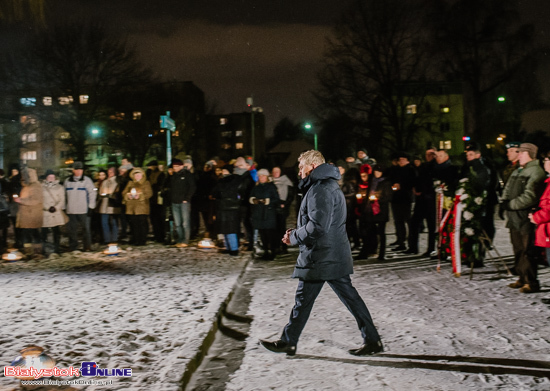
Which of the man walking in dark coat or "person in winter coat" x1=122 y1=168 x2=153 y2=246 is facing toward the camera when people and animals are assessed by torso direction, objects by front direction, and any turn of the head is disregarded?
the person in winter coat

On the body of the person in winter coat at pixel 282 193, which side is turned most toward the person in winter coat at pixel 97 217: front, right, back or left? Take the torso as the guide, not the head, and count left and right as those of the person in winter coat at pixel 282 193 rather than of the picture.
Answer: right

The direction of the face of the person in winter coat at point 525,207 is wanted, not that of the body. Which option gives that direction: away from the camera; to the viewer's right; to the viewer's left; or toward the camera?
to the viewer's left

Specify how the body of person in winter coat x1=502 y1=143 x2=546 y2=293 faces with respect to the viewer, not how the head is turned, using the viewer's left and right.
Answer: facing the viewer and to the left of the viewer

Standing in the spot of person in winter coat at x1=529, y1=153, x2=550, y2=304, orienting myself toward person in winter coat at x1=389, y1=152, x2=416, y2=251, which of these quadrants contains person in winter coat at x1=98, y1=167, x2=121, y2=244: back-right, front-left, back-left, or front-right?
front-left

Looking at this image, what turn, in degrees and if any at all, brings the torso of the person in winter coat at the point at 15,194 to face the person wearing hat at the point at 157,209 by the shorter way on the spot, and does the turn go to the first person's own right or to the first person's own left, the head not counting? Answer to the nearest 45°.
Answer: approximately 90° to the first person's own left

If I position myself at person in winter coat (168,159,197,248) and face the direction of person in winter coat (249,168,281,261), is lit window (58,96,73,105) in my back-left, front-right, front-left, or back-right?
back-left

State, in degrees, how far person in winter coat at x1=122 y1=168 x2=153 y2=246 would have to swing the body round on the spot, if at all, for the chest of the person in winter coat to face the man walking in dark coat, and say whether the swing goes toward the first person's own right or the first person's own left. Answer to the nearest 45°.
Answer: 0° — they already face them

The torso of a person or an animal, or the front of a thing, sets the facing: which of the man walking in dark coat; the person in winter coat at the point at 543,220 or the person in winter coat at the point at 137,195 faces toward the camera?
the person in winter coat at the point at 137,195

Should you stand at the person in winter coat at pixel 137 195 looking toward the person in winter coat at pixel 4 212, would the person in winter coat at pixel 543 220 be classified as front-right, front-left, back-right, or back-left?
back-left

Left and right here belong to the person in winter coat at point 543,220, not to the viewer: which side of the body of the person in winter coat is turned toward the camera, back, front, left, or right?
left

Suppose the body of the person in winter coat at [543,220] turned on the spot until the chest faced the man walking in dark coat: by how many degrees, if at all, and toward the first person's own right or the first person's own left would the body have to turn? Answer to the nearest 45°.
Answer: approximately 45° to the first person's own left

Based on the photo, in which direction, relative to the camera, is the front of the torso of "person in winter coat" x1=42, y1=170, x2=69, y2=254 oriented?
toward the camera

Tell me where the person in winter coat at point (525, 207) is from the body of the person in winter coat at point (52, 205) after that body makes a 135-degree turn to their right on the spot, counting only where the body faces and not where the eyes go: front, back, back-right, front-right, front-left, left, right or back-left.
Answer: back
